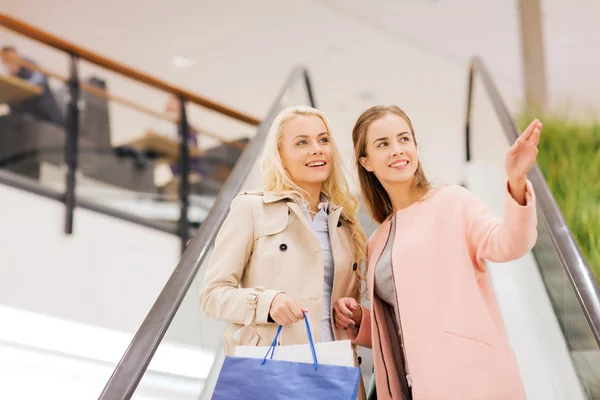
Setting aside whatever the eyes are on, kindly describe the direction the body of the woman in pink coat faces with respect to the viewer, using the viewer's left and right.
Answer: facing the viewer and to the left of the viewer

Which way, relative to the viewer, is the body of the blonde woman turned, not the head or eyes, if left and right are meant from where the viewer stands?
facing the viewer and to the right of the viewer

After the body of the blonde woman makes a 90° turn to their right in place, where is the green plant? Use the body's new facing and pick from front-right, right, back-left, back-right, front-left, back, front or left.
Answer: back

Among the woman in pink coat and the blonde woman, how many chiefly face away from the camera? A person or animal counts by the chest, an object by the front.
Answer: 0

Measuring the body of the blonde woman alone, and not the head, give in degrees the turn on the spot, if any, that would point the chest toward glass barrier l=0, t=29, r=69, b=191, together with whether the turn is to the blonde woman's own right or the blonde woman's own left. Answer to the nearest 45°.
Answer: approximately 180°

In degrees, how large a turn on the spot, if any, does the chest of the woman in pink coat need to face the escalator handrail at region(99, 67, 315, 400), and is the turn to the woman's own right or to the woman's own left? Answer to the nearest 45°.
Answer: approximately 45° to the woman's own right

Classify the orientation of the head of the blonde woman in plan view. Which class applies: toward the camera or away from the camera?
toward the camera

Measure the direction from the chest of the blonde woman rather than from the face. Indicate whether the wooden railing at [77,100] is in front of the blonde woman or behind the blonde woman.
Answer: behind

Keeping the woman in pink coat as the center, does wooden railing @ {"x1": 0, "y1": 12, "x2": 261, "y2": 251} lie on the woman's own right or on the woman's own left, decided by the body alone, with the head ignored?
on the woman's own right

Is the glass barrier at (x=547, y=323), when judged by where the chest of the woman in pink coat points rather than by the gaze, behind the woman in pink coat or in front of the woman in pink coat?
behind
